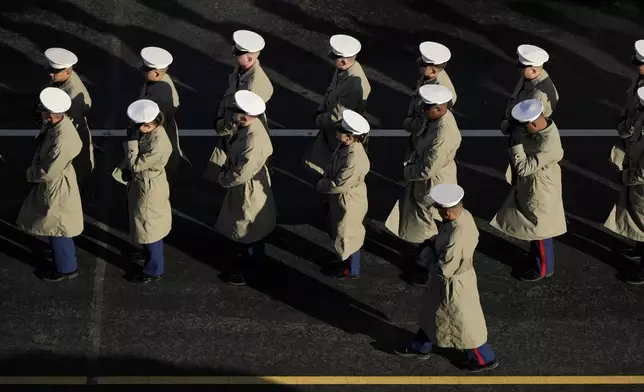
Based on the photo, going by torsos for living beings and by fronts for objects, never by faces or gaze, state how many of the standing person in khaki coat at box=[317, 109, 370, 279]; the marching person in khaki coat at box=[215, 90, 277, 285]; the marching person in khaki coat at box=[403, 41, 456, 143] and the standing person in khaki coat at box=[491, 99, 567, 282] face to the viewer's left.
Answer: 4

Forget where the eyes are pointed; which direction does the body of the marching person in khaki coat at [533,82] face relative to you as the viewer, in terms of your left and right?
facing to the left of the viewer

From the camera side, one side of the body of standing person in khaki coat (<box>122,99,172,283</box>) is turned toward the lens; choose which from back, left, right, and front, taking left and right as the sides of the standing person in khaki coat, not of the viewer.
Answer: left

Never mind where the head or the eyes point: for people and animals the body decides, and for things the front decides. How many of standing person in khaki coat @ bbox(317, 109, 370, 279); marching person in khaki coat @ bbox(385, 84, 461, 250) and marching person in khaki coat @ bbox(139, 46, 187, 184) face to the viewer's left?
3

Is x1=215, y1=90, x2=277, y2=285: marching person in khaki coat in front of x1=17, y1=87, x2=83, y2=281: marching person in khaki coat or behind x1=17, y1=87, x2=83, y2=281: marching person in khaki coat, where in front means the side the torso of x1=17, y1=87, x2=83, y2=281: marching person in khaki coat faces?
behind

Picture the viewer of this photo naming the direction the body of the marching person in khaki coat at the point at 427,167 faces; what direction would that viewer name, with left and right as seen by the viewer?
facing to the left of the viewer

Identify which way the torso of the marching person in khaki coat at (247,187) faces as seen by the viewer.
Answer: to the viewer's left

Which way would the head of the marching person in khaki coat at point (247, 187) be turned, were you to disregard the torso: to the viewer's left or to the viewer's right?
to the viewer's left

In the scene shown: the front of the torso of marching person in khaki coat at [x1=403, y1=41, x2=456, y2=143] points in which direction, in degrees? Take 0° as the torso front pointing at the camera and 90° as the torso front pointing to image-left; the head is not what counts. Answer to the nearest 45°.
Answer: approximately 90°

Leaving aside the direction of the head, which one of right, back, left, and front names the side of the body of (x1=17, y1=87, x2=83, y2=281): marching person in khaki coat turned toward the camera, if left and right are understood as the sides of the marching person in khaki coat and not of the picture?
left

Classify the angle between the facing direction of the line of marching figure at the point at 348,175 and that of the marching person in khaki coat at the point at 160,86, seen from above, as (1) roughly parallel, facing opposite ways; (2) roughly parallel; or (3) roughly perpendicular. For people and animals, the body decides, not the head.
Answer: roughly parallel

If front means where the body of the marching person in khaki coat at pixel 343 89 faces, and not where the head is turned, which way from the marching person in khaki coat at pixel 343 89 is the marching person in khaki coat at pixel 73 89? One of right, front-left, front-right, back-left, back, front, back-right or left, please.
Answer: front
